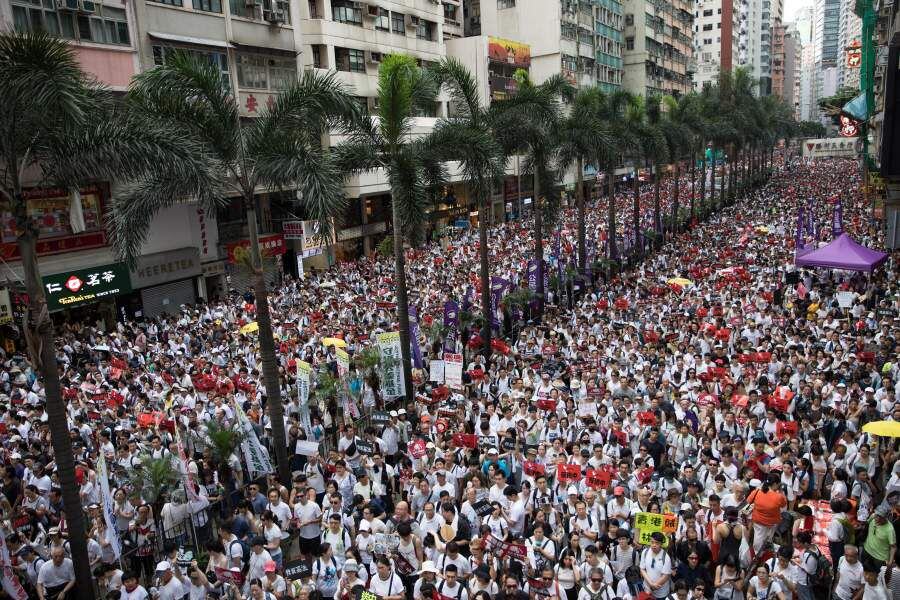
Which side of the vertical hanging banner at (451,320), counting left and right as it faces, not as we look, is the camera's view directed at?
front

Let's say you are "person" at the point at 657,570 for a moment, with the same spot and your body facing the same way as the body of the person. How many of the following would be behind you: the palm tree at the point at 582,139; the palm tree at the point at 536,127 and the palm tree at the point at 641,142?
3

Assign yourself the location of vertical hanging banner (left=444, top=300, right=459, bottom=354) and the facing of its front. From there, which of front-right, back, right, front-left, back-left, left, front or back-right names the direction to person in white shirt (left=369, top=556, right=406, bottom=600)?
front

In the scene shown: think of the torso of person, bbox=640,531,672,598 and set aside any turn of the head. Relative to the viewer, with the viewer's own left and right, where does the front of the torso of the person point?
facing the viewer

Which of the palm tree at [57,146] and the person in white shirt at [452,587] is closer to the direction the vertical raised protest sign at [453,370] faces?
the person in white shirt

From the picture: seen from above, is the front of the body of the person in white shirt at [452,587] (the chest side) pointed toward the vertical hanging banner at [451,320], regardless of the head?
no

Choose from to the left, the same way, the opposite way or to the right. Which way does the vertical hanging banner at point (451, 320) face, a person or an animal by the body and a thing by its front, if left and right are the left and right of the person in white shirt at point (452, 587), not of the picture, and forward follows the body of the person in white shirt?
the same way

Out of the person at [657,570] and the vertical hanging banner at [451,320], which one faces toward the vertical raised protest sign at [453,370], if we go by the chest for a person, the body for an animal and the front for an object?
the vertical hanging banner at [451,320]

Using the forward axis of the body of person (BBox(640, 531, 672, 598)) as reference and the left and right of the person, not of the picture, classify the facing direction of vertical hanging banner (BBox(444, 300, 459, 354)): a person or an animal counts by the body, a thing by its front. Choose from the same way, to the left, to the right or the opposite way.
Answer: the same way

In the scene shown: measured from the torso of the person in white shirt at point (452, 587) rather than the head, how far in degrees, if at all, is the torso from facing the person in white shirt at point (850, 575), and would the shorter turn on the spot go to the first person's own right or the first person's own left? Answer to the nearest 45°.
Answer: approximately 90° to the first person's own left

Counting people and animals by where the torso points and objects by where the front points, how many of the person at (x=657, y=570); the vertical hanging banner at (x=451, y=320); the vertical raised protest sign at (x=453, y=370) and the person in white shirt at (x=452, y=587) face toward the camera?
4

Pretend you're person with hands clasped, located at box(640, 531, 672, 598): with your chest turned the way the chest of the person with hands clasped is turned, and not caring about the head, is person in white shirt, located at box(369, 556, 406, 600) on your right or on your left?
on your right

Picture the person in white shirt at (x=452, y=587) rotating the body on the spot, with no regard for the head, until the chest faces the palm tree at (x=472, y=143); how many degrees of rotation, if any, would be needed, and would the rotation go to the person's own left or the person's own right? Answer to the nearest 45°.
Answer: approximately 180°

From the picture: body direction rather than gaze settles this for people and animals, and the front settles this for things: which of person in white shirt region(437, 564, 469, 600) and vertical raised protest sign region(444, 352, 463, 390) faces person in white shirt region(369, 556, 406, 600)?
the vertical raised protest sign

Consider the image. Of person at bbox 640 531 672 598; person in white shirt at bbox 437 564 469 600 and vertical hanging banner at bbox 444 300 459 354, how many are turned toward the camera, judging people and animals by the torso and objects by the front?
3

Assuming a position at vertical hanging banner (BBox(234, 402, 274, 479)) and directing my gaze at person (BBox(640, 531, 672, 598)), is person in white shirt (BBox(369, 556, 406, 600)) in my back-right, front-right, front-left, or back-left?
front-right

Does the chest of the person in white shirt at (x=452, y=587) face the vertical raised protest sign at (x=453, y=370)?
no
